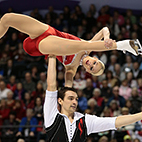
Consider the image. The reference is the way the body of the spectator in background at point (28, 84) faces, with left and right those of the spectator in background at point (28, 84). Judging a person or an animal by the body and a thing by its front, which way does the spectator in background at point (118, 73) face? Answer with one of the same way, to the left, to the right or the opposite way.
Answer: the same way

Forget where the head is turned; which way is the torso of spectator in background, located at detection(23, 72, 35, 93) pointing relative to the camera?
toward the camera

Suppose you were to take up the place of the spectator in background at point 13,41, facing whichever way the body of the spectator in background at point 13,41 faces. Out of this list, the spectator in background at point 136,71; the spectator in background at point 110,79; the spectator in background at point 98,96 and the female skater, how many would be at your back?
0

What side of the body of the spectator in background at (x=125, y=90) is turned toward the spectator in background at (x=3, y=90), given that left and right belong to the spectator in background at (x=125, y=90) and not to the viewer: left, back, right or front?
right

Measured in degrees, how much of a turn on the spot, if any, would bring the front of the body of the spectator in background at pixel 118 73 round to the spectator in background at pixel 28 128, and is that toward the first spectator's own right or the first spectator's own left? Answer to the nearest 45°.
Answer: approximately 45° to the first spectator's own right

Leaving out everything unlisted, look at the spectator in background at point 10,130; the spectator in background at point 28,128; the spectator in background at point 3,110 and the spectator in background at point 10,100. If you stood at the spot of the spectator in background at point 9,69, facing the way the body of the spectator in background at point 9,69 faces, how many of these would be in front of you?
4

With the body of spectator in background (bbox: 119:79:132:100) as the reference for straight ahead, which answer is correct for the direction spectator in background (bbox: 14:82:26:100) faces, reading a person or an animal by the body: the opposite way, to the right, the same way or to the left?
the same way

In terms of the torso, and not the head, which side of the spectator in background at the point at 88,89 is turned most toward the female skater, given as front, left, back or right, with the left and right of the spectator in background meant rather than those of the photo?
front

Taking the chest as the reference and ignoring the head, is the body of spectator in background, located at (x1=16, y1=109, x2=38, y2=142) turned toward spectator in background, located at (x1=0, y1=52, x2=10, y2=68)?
no

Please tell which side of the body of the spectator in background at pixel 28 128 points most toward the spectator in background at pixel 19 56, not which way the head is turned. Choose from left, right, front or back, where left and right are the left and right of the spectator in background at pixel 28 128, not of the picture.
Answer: back

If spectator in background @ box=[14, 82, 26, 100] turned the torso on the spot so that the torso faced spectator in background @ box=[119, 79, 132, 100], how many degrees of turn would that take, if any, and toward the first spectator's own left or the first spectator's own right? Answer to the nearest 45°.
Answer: approximately 90° to the first spectator's own left

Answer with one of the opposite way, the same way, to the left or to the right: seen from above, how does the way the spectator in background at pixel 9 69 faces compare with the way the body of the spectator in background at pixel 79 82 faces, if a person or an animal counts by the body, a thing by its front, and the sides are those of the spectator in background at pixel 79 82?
the same way

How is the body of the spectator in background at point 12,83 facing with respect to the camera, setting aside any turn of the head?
toward the camera

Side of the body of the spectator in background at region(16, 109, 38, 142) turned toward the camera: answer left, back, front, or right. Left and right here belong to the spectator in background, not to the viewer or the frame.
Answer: front

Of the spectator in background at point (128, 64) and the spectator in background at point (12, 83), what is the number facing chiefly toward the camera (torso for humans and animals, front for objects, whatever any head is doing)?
2

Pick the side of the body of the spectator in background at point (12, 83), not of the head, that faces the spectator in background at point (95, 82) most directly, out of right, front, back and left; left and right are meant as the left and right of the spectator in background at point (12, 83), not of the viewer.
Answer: left

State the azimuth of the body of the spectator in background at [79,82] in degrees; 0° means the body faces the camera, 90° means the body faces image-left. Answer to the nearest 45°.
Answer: approximately 0°

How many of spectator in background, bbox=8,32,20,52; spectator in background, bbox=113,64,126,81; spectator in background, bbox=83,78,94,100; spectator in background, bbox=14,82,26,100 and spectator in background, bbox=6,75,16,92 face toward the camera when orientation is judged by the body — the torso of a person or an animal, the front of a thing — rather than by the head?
5

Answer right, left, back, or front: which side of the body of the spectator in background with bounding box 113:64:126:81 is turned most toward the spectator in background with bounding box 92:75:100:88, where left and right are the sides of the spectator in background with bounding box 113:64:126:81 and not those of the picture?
right

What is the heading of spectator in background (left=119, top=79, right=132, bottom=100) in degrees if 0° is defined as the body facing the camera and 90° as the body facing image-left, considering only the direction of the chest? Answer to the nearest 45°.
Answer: approximately 0°

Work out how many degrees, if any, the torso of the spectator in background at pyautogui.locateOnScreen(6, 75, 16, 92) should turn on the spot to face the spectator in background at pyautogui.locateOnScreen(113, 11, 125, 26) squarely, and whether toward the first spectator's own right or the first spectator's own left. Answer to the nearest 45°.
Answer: approximately 90° to the first spectator's own left
